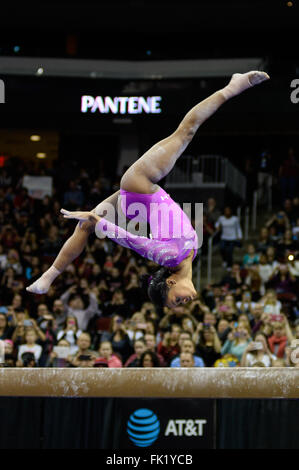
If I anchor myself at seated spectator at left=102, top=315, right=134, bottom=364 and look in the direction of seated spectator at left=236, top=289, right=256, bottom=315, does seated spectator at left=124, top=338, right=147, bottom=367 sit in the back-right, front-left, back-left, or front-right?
back-right

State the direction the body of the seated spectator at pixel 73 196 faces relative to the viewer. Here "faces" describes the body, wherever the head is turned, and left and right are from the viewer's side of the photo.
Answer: facing the viewer

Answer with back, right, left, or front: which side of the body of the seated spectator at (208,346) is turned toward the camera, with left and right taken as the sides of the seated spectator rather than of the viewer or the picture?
front

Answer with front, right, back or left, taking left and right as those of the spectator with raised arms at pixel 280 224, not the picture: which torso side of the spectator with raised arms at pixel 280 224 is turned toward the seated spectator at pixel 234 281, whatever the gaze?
front

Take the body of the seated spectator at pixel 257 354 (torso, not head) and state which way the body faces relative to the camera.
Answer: toward the camera

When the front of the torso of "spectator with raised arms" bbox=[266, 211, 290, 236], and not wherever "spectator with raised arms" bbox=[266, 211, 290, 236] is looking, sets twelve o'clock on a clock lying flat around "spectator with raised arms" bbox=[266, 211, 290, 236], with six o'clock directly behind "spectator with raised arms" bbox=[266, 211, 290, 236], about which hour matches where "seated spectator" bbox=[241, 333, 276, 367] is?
"seated spectator" bbox=[241, 333, 276, 367] is roughly at 12 o'clock from "spectator with raised arms" bbox=[266, 211, 290, 236].

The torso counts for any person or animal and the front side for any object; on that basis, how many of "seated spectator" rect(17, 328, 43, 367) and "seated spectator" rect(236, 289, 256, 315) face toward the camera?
2

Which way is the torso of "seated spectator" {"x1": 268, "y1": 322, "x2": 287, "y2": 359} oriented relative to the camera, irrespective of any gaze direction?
toward the camera

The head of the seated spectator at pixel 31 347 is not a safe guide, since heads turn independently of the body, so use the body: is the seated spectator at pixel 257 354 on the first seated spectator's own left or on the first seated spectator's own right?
on the first seated spectator's own left
